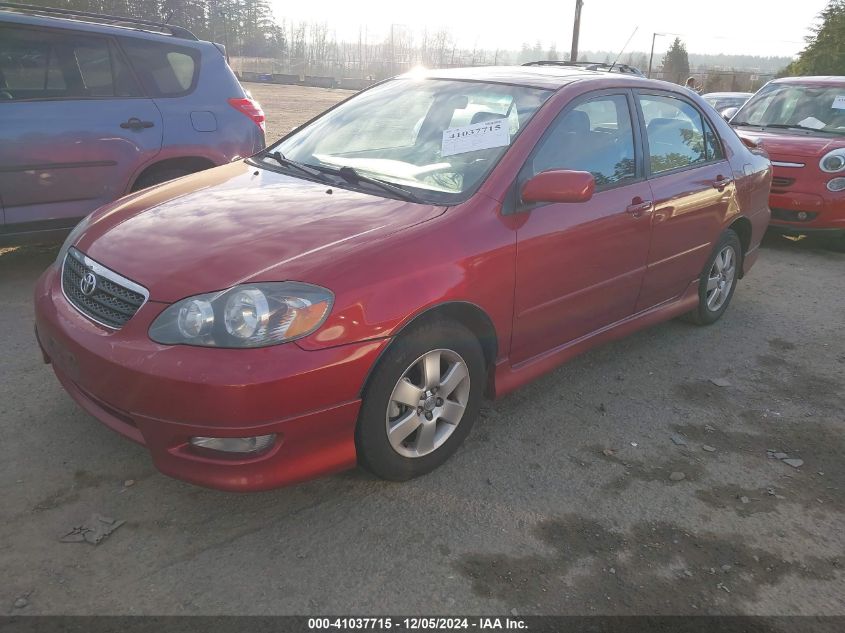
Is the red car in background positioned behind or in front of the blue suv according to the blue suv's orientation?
behind

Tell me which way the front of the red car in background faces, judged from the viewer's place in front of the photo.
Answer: facing the viewer and to the left of the viewer

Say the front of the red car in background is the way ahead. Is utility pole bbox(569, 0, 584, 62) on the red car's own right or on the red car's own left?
on the red car's own right

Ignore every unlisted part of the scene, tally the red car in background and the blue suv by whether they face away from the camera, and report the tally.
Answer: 0

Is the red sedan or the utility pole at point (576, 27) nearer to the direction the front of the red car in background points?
the red sedan

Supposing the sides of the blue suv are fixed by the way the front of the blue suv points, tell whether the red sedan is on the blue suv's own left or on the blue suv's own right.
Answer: on the blue suv's own left

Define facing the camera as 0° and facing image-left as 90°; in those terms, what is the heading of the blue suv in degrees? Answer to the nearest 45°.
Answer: approximately 90°

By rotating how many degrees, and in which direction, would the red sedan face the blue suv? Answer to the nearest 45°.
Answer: approximately 90° to its right

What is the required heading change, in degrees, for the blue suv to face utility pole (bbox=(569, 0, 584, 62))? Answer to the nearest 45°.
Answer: approximately 135° to its right
